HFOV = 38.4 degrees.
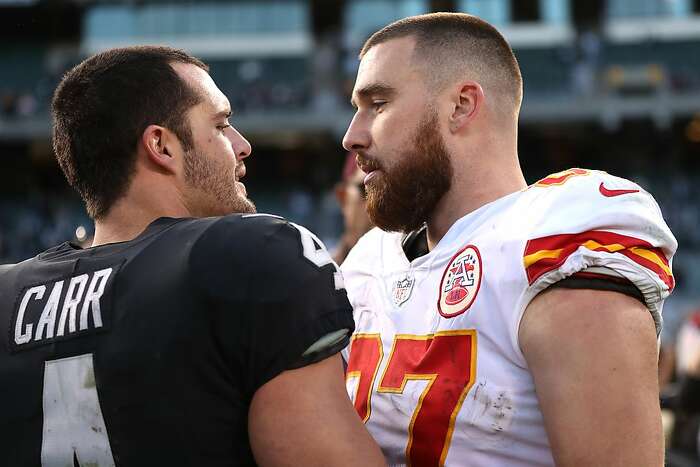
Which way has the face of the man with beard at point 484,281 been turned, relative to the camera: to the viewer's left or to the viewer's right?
to the viewer's left

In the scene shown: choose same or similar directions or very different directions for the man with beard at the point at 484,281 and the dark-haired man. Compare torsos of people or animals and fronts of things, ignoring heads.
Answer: very different directions

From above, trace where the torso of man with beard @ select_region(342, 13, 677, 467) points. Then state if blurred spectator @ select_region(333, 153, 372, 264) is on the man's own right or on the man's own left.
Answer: on the man's own right

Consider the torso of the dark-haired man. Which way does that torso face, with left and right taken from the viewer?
facing away from the viewer and to the right of the viewer

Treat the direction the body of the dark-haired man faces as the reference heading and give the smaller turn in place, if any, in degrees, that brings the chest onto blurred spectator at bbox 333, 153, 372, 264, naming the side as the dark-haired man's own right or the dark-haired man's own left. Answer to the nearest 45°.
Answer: approximately 45° to the dark-haired man's own left

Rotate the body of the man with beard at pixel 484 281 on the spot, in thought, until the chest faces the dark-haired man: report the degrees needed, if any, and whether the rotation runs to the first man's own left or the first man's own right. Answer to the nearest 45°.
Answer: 0° — they already face them

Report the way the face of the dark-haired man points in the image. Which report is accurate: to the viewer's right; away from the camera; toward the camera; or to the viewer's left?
to the viewer's right
